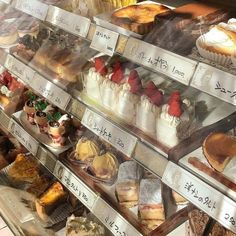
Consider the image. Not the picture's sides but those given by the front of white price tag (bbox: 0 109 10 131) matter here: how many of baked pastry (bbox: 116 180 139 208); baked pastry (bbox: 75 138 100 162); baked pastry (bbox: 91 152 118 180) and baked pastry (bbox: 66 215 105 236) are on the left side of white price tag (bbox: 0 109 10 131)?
4

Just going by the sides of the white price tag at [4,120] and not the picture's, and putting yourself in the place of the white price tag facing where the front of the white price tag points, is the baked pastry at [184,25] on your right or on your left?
on your left

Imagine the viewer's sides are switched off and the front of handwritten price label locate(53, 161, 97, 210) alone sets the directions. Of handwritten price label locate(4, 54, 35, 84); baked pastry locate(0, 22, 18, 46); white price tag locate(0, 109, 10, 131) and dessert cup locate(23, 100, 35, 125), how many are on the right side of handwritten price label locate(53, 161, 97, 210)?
4
